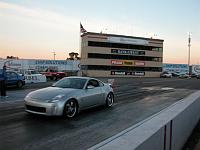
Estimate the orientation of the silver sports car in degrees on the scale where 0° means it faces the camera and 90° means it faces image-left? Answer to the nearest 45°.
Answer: approximately 45°

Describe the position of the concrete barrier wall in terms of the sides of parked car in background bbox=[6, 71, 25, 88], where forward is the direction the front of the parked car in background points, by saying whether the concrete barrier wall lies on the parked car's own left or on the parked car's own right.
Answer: on the parked car's own right

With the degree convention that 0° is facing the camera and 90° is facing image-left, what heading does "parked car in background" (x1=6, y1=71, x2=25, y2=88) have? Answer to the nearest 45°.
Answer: approximately 270°

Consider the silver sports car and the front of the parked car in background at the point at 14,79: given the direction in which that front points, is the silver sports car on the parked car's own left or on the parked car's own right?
on the parked car's own right

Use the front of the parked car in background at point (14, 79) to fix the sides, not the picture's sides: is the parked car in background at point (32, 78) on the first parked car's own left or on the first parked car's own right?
on the first parked car's own left

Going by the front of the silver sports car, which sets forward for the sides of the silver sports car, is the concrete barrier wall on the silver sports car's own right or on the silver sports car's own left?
on the silver sports car's own left
